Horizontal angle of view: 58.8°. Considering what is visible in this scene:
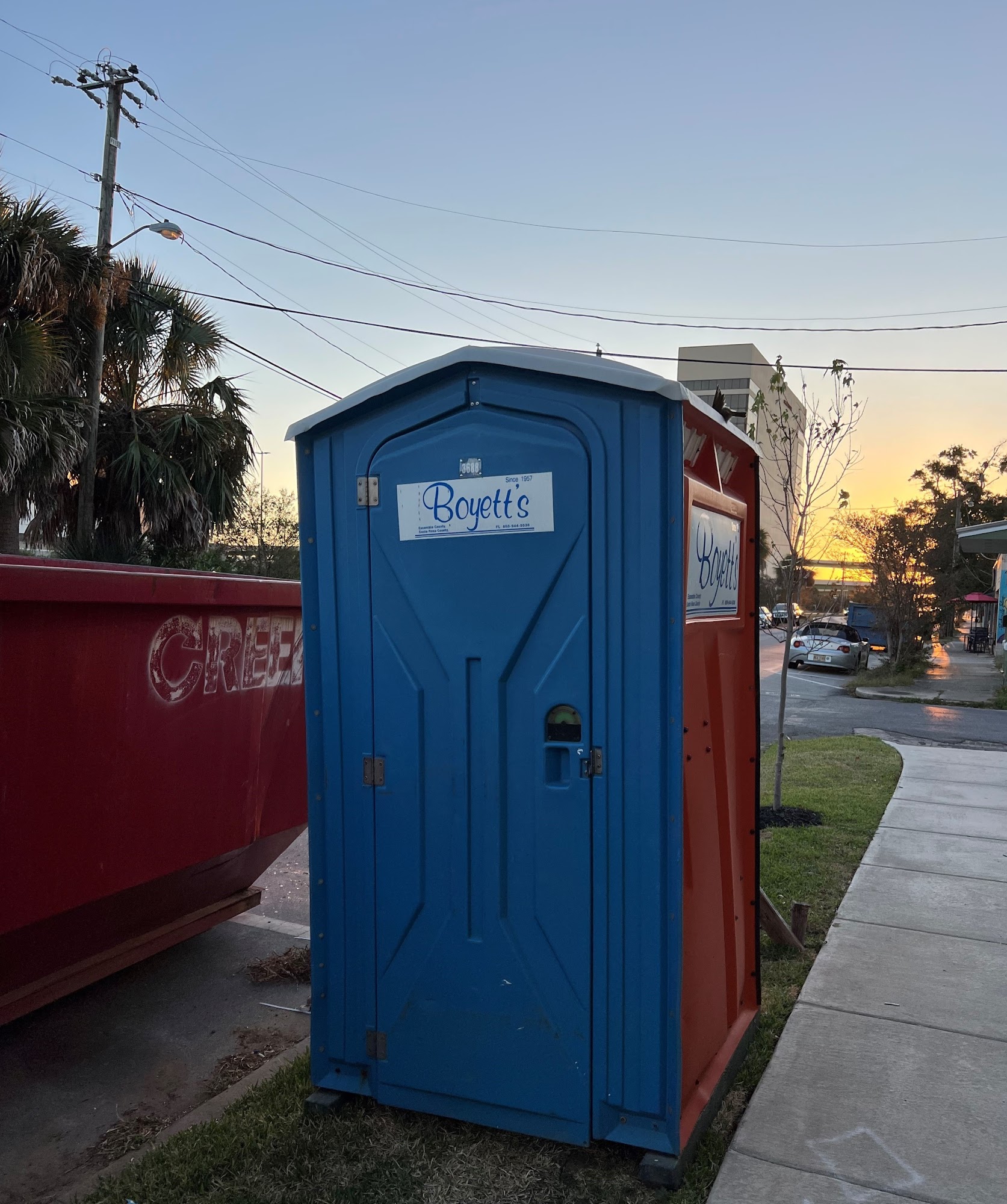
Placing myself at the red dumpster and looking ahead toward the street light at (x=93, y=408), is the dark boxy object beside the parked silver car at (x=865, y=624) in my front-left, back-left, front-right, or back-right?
front-right

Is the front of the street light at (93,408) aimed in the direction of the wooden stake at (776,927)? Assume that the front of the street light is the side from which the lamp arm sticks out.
no

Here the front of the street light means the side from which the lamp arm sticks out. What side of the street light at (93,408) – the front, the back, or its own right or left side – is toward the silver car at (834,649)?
front

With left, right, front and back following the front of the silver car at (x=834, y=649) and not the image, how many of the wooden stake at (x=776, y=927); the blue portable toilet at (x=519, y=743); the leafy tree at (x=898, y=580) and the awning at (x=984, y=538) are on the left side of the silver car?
0

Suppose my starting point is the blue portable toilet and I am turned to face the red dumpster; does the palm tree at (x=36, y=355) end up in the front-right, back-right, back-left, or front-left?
front-right

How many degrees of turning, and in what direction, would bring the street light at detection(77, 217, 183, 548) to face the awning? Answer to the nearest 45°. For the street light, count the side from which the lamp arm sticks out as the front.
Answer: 0° — it already faces it

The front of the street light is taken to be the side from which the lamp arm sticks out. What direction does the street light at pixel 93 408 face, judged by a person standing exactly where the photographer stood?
facing to the right of the viewer

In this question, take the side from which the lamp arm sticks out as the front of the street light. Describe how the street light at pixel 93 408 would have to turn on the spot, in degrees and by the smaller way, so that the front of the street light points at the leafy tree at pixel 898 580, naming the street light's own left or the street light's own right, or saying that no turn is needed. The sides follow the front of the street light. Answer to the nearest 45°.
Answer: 0° — it already faces it

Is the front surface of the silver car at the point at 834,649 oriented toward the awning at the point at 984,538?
no
